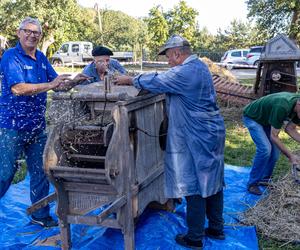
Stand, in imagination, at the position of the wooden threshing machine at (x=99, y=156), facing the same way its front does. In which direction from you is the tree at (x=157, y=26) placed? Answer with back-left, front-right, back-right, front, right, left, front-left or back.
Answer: back-right

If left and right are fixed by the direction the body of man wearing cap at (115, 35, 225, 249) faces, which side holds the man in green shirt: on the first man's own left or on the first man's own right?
on the first man's own right

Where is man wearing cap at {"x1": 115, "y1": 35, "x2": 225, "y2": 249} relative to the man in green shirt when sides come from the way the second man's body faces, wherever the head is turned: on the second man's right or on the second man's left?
on the second man's right

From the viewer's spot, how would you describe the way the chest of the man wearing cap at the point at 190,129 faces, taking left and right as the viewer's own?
facing to the left of the viewer

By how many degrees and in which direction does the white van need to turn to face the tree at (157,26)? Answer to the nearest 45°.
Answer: approximately 180°

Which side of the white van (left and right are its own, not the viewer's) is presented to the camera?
left

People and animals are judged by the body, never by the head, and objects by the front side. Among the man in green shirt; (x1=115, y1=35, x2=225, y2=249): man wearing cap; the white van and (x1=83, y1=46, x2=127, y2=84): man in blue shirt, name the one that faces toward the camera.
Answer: the man in blue shirt

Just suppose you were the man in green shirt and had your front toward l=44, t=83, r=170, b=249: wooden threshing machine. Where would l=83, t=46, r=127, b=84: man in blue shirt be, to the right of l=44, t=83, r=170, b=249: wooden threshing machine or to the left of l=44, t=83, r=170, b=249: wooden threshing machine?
right

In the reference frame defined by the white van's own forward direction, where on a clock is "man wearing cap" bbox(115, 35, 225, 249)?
The man wearing cap is roughly at 9 o'clock from the white van.

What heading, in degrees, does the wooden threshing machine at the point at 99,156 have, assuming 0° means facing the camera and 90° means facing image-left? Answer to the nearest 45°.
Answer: approximately 45°

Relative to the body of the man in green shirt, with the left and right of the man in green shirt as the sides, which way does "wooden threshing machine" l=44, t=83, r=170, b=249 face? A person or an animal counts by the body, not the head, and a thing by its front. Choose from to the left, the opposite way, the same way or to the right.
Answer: to the right

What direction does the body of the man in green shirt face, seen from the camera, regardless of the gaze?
to the viewer's right

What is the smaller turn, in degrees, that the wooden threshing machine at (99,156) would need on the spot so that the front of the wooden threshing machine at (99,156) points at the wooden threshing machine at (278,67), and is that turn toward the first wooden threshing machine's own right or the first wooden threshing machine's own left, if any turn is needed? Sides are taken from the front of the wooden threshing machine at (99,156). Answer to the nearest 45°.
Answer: approximately 180°

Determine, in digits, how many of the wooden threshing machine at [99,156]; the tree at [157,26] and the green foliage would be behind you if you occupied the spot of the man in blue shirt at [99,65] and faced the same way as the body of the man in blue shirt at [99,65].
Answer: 2

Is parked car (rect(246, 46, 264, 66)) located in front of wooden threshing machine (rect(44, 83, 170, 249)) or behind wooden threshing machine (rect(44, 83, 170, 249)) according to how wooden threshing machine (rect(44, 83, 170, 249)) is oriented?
behind

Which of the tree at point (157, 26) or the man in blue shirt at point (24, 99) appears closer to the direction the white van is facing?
the man in blue shirt

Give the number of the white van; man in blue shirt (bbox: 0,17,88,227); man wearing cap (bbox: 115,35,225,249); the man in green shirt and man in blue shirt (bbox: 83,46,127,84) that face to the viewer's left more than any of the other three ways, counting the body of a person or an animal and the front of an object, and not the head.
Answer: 2
